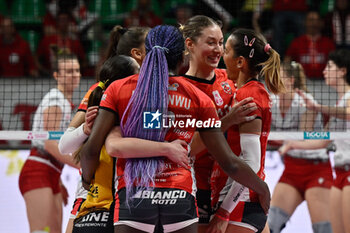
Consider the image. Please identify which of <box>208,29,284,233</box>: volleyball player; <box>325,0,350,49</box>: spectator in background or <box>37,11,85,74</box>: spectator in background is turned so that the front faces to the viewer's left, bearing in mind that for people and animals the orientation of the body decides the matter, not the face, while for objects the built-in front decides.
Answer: the volleyball player

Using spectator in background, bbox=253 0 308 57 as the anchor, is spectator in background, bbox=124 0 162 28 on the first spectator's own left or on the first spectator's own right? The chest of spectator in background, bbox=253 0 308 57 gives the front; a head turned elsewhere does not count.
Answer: on the first spectator's own right

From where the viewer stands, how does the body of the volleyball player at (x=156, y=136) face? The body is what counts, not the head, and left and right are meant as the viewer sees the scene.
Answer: facing away from the viewer

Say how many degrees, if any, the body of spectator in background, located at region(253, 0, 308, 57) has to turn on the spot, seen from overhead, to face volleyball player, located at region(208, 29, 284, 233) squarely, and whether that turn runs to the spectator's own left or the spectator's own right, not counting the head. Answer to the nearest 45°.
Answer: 0° — they already face them

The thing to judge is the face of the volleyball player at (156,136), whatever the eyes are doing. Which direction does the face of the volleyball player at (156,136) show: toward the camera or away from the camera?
away from the camera

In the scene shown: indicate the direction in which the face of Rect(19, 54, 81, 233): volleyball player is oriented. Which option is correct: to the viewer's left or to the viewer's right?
to the viewer's right
